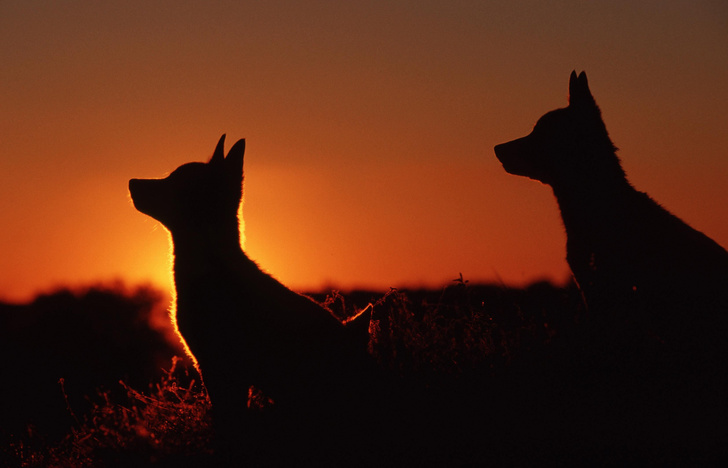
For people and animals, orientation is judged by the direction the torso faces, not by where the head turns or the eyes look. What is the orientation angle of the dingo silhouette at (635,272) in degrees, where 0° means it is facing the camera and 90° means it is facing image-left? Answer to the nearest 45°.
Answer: approximately 90°

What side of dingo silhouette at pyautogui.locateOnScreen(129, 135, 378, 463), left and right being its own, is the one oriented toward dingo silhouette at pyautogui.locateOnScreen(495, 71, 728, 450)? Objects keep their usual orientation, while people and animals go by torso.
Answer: back

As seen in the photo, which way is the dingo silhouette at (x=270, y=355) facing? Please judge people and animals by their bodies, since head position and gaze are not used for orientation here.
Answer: to the viewer's left

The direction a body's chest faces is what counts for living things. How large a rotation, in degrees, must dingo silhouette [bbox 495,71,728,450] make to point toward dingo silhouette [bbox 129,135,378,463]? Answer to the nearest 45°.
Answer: approximately 45° to its left

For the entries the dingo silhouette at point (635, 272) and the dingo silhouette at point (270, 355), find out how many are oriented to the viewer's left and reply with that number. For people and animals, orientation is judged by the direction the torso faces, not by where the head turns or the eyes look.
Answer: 2
